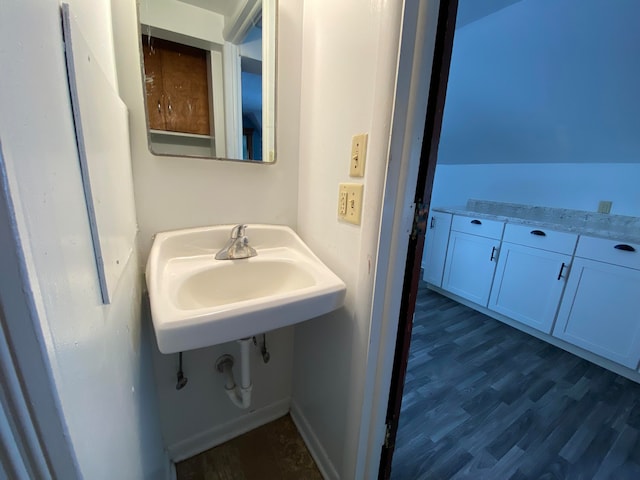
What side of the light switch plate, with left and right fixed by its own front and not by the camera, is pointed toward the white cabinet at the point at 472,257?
back

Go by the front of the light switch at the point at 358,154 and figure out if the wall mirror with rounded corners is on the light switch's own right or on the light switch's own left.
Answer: on the light switch's own right

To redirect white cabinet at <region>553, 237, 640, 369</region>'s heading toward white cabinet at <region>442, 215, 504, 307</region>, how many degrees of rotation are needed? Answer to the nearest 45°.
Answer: approximately 45° to its right

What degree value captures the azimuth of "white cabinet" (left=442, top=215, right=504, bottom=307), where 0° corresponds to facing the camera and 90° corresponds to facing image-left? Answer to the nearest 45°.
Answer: approximately 45°

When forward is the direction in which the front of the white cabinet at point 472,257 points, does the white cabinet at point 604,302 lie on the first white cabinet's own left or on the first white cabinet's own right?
on the first white cabinet's own left
